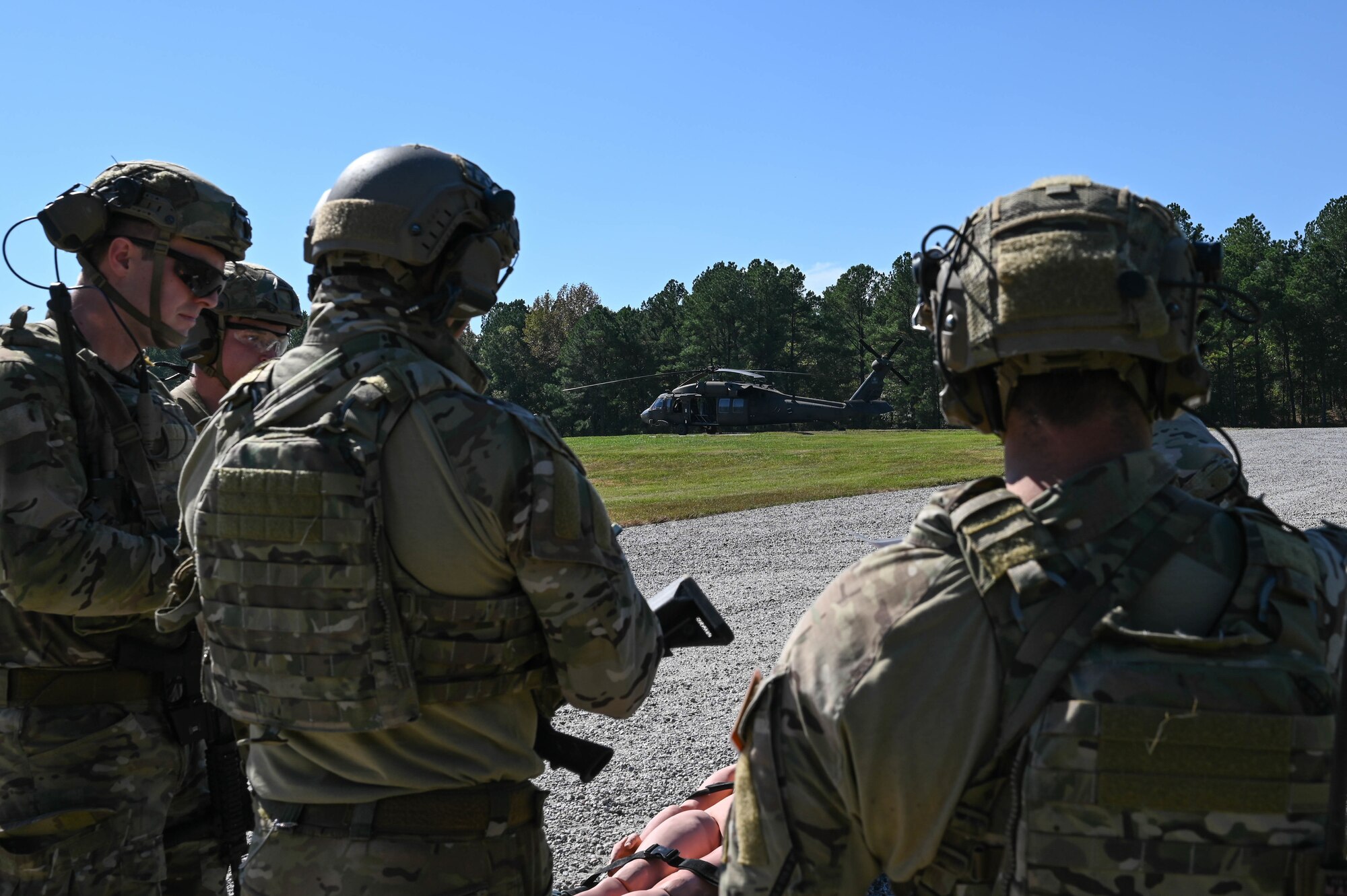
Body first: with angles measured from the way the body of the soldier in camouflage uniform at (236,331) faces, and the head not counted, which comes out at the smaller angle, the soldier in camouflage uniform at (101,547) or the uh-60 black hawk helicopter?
the soldier in camouflage uniform

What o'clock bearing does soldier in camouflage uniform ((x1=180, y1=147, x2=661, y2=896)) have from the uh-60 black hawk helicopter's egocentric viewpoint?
The soldier in camouflage uniform is roughly at 9 o'clock from the uh-60 black hawk helicopter.

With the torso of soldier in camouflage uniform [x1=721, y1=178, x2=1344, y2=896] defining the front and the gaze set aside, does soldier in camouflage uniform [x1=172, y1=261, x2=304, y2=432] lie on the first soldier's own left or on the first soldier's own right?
on the first soldier's own left

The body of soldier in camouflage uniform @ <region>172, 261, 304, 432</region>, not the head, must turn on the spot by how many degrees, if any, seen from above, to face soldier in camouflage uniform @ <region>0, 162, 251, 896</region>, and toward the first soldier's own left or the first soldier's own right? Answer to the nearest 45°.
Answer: approximately 45° to the first soldier's own right

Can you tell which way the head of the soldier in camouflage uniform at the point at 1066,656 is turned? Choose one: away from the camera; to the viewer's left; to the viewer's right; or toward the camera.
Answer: away from the camera

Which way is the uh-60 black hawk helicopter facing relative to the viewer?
to the viewer's left

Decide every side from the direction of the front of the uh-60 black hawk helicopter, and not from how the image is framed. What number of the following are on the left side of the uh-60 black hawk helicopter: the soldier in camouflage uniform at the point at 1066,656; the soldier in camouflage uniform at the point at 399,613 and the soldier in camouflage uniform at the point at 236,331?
3

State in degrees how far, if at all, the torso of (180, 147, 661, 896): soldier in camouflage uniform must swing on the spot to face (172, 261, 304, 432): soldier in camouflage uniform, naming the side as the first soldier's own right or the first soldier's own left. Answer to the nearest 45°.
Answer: approximately 45° to the first soldier's own left

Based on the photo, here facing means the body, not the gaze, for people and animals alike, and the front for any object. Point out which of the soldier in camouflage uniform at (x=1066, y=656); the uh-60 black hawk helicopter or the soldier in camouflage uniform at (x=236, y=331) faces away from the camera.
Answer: the soldier in camouflage uniform at (x=1066, y=656)

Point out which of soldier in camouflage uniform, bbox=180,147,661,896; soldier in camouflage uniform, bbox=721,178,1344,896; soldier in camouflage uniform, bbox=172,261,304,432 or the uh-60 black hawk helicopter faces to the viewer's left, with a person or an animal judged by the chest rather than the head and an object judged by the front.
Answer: the uh-60 black hawk helicopter

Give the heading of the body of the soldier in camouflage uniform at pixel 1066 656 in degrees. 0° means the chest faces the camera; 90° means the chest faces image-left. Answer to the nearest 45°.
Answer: approximately 180°
